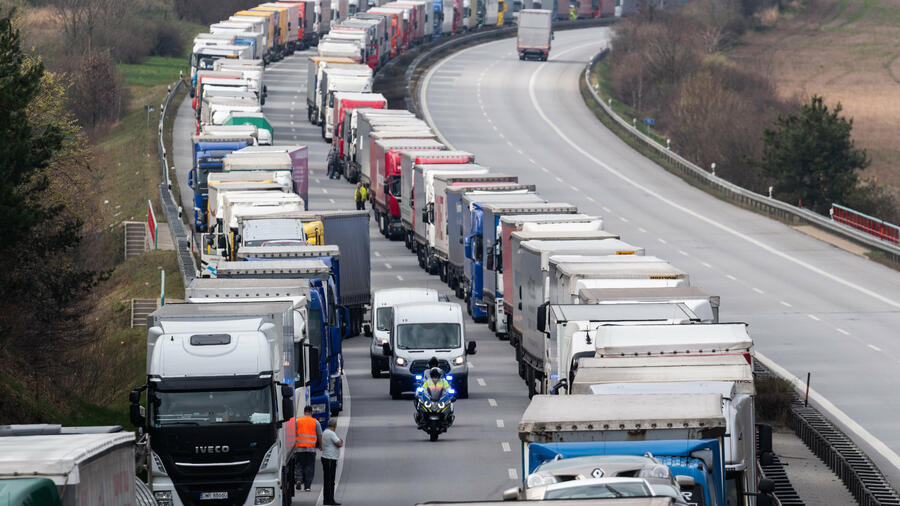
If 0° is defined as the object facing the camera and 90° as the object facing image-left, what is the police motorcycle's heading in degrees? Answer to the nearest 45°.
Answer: approximately 0°

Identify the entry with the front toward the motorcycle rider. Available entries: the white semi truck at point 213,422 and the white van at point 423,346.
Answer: the white van

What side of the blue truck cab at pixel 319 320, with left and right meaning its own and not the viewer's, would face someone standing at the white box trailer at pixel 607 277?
left

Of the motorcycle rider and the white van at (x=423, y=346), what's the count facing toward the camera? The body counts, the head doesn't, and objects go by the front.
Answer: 2

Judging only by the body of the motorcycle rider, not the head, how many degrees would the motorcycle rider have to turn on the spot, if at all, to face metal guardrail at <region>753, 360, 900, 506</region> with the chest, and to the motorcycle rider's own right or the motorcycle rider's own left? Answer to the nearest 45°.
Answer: approximately 90° to the motorcycle rider's own left

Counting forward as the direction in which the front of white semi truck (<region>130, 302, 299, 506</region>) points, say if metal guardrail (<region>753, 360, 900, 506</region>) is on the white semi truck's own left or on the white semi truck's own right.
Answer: on the white semi truck's own left

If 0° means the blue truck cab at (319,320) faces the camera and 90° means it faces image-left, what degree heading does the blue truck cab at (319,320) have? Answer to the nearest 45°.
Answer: approximately 0°

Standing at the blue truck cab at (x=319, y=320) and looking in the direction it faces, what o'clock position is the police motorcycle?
The police motorcycle is roughly at 10 o'clock from the blue truck cab.

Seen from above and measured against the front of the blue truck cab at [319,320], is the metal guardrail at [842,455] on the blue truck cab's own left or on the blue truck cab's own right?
on the blue truck cab's own left
